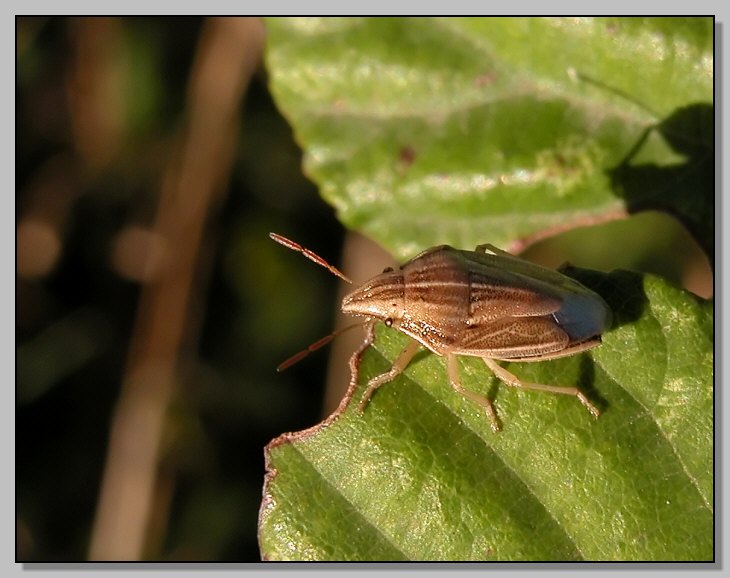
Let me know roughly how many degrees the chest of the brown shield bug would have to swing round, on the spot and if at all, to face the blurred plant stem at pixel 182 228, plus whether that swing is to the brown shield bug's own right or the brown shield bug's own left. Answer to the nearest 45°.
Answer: approximately 45° to the brown shield bug's own right

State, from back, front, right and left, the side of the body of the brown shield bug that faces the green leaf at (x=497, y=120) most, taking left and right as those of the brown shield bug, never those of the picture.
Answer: right

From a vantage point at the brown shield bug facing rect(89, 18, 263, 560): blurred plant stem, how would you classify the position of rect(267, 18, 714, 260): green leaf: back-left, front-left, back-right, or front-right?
front-right

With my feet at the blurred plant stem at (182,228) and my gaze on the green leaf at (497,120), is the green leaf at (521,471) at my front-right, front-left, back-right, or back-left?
front-right

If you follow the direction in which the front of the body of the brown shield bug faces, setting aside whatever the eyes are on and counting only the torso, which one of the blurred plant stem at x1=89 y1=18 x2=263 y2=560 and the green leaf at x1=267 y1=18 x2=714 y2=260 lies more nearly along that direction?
the blurred plant stem

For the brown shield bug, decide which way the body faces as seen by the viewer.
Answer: to the viewer's left

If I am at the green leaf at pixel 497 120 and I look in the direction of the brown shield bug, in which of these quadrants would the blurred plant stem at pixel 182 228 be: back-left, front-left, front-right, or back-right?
back-right
